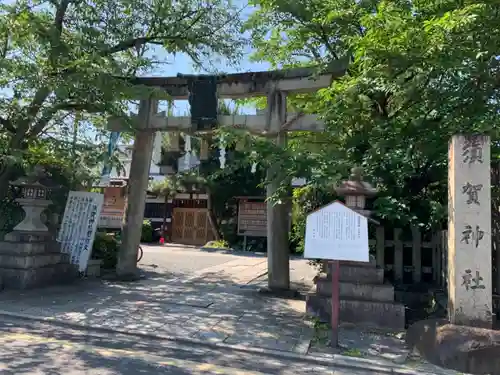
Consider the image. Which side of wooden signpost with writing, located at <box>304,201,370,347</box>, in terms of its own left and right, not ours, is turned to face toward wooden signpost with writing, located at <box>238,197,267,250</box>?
back

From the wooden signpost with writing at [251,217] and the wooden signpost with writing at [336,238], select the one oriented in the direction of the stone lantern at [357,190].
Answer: the wooden signpost with writing at [251,217]

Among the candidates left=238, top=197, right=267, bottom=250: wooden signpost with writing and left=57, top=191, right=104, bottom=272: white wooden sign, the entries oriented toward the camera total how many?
2

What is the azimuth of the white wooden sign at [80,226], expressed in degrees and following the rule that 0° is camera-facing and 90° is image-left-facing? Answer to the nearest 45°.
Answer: approximately 0°

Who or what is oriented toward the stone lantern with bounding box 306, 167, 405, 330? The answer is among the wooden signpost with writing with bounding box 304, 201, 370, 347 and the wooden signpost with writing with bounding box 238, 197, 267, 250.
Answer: the wooden signpost with writing with bounding box 238, 197, 267, 250

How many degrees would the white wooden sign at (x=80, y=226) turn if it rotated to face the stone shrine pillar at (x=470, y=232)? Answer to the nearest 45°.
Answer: approximately 45° to its left

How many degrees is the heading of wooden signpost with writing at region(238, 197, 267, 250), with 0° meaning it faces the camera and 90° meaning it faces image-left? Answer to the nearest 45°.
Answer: approximately 0°
